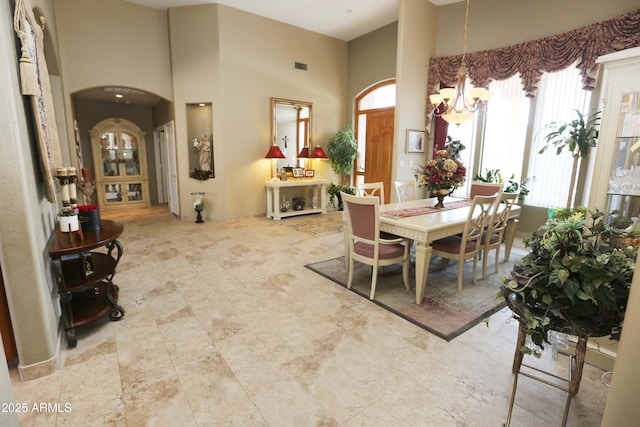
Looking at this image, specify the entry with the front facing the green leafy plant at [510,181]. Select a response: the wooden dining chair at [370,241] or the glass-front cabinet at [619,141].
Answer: the wooden dining chair

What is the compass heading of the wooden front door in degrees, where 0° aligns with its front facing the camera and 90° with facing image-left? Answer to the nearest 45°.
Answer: approximately 45°

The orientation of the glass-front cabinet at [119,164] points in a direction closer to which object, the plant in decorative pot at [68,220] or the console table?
the plant in decorative pot

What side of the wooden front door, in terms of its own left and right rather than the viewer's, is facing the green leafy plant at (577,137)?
left

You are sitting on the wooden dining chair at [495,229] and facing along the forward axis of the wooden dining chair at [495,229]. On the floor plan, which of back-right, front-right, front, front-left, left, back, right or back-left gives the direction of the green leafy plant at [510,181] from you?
front-right

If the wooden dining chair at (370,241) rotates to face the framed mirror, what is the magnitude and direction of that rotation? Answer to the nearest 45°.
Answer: approximately 90° to its left

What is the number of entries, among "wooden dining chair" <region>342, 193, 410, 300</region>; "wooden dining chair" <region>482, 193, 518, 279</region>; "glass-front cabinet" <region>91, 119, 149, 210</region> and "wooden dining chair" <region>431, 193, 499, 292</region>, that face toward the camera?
1

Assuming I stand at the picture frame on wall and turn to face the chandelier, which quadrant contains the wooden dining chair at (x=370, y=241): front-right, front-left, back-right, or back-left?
front-right

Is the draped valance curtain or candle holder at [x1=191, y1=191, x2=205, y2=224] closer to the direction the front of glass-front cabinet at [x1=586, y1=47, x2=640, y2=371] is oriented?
the candle holder

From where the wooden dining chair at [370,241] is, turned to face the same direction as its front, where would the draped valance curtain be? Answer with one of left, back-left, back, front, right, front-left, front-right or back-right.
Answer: front

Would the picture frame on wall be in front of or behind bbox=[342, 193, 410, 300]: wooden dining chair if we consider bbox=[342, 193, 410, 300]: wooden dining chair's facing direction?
in front

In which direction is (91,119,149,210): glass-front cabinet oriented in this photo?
toward the camera

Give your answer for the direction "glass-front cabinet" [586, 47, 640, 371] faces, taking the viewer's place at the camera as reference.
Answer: facing the viewer and to the left of the viewer

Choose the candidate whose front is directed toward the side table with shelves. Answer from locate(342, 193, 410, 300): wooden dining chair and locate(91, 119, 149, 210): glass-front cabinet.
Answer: the glass-front cabinet

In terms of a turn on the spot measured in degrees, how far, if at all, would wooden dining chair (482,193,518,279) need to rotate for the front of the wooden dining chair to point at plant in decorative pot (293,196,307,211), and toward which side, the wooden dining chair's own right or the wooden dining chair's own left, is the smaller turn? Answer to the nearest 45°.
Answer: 0° — it already faces it

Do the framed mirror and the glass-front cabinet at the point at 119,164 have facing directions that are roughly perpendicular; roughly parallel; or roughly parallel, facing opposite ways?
roughly parallel

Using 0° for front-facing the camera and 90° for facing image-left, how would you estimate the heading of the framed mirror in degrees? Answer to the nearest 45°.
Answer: approximately 315°

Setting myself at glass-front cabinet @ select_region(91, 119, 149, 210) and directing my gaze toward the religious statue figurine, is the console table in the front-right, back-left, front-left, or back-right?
front-left

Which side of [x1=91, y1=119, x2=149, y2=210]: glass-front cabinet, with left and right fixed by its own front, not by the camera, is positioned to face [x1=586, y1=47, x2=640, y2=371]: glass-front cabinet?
front
